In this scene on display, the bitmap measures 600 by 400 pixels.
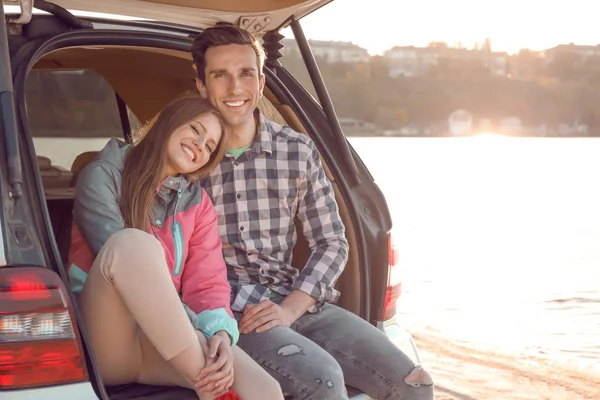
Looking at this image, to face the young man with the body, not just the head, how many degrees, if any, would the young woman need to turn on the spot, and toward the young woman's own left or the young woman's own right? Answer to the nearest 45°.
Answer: approximately 90° to the young woman's own left
